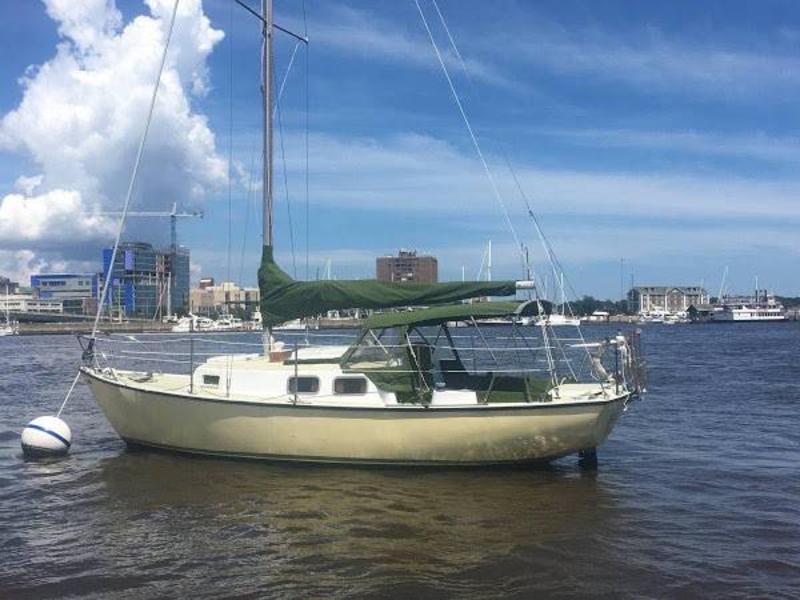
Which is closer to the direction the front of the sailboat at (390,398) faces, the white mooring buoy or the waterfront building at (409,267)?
the white mooring buoy

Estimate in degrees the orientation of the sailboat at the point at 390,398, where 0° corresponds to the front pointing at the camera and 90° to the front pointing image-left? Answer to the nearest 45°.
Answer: approximately 90°

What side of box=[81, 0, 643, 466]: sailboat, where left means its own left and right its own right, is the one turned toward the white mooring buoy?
front

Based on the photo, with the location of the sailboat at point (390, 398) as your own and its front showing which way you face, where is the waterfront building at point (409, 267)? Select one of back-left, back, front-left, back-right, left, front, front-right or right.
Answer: right
